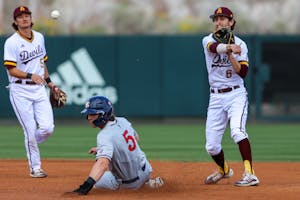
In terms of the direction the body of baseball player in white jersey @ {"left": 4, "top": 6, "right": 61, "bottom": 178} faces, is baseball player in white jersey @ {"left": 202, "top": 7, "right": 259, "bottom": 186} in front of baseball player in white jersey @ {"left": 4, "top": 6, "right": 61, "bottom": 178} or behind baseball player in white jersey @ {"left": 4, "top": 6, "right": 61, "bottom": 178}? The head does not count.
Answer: in front

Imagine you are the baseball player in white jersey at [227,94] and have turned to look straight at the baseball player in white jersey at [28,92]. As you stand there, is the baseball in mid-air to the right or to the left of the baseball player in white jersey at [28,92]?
right

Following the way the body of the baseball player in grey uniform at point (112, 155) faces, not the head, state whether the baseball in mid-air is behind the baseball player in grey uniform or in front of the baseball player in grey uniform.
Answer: in front

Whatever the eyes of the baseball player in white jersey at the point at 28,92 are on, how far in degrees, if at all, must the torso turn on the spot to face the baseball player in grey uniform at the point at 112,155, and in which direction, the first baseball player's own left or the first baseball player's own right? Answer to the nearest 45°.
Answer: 0° — they already face them

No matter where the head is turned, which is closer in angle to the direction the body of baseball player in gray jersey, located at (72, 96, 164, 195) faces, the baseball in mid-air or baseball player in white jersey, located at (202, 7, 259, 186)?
the baseball in mid-air

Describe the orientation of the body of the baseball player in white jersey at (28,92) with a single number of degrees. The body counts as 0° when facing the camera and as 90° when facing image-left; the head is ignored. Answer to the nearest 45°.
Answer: approximately 315°
